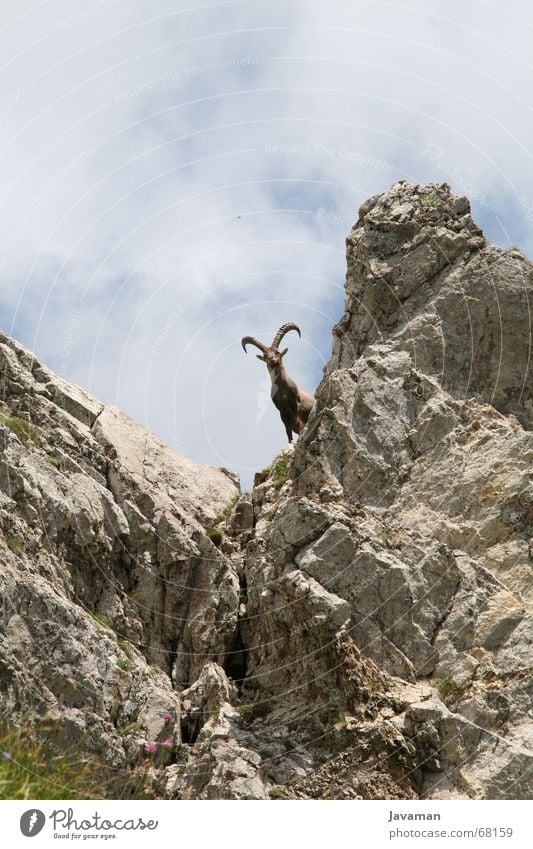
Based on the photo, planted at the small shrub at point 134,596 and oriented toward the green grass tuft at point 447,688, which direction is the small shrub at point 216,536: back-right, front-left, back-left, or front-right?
front-left

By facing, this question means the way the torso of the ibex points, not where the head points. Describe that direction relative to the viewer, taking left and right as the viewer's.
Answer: facing the viewer and to the left of the viewer

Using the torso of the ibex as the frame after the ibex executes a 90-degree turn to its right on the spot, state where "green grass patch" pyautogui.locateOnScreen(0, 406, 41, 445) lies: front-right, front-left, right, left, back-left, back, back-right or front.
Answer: left

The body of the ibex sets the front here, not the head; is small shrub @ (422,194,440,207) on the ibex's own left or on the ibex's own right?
on the ibex's own left

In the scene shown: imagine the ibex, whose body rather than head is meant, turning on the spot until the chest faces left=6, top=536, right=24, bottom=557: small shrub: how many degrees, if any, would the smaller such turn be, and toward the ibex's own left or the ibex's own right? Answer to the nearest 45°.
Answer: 0° — it already faces it
